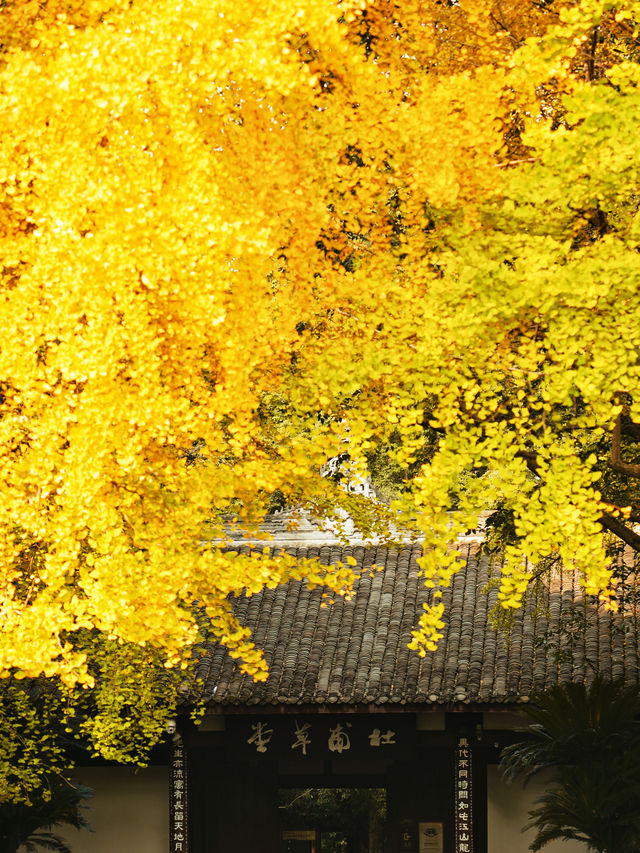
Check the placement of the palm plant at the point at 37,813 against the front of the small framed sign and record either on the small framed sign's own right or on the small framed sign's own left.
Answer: on the small framed sign's own right

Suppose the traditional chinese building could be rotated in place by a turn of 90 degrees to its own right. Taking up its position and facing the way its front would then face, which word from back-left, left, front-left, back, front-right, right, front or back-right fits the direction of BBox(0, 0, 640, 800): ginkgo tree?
left

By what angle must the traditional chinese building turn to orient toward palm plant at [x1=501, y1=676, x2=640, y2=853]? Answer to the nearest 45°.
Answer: approximately 45° to its left

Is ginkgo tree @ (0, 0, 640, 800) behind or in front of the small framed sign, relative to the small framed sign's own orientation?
in front
